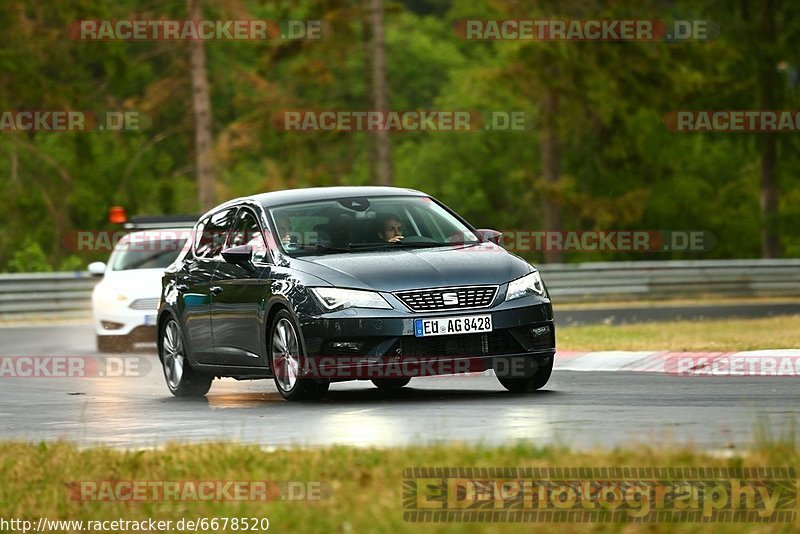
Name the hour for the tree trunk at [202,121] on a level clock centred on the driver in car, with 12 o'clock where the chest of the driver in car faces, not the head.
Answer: The tree trunk is roughly at 7 o'clock from the driver in car.

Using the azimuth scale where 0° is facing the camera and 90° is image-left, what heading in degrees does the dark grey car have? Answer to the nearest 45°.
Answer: approximately 315°

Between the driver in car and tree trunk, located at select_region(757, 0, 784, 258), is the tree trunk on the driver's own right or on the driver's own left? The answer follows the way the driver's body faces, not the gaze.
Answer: on the driver's own left

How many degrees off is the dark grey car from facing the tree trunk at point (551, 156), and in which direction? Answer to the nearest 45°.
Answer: approximately 135° to its left

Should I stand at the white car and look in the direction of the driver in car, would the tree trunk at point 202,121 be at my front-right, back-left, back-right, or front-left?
back-left

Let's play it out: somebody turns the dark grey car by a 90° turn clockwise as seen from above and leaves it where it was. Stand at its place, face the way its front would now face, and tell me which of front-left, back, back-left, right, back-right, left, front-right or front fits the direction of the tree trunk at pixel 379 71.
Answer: back-right

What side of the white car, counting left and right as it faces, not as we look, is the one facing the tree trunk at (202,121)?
back

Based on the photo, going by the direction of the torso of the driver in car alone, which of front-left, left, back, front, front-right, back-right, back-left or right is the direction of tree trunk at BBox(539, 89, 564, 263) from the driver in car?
back-left
